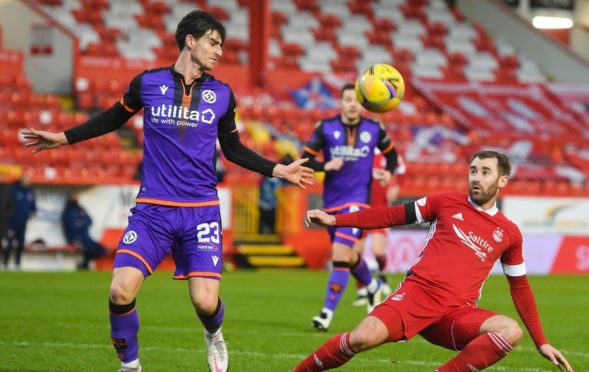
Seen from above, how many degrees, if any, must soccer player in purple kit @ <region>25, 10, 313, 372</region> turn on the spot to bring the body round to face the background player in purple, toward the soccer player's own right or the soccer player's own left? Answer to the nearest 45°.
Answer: approximately 135° to the soccer player's own left

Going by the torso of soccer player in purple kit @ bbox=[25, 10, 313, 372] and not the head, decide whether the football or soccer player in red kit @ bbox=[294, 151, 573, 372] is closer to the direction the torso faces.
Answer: the soccer player in red kit

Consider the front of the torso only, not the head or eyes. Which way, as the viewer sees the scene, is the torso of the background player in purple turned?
toward the camera

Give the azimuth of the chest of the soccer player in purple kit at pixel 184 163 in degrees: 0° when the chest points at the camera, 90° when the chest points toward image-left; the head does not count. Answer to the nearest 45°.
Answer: approximately 0°

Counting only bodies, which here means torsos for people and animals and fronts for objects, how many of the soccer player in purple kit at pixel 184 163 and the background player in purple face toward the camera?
2

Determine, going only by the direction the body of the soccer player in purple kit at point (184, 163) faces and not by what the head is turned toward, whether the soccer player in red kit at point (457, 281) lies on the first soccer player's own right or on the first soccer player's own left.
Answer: on the first soccer player's own left

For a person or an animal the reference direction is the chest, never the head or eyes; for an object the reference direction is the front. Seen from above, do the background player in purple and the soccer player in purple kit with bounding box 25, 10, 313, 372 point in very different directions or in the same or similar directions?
same or similar directions

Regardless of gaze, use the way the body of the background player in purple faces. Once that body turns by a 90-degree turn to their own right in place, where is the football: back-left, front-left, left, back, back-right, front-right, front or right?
left

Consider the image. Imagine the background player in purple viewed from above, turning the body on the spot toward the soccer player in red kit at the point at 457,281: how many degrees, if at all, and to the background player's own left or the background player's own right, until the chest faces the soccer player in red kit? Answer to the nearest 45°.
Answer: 0° — they already face them

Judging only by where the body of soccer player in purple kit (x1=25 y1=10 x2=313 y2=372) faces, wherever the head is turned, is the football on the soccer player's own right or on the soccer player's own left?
on the soccer player's own left
